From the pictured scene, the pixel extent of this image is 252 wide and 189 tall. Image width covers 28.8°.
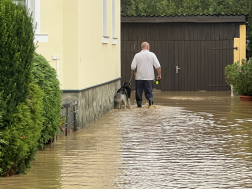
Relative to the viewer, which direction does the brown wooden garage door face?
toward the camera

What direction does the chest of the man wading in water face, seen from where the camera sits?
away from the camera

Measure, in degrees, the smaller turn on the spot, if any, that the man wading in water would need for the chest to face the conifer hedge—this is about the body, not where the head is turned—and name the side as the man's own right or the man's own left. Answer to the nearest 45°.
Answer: approximately 180°

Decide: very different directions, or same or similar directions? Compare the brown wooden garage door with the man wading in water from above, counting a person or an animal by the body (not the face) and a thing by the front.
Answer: very different directions

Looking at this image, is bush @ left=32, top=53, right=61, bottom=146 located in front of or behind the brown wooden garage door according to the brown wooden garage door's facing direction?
in front

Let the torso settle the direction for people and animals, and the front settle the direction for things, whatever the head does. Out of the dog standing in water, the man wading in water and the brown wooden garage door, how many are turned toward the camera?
1

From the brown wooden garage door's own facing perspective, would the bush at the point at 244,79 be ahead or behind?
ahead

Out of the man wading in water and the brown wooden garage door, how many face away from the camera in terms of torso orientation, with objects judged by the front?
1

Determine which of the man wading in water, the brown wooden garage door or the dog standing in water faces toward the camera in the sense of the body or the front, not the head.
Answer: the brown wooden garage door

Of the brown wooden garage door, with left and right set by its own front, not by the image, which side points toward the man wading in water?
front
